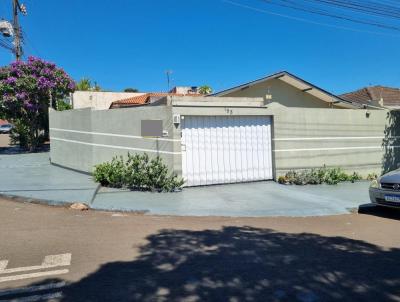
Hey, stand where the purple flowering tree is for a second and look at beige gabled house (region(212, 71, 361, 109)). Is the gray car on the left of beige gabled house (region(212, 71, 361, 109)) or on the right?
right

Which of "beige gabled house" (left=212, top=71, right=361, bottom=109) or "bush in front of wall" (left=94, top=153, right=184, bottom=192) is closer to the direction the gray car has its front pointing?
the bush in front of wall

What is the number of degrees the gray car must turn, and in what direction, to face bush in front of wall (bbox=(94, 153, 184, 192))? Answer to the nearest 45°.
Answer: approximately 45° to its right

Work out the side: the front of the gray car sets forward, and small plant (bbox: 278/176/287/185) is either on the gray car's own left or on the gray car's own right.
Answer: on the gray car's own right

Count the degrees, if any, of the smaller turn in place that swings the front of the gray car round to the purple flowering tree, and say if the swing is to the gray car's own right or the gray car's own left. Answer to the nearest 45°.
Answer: approximately 45° to the gray car's own right

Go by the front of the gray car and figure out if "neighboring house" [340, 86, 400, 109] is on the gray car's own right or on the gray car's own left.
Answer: on the gray car's own right

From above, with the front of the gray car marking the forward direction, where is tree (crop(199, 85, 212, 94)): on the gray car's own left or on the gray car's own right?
on the gray car's own right

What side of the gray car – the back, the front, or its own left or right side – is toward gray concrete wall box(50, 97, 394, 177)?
right

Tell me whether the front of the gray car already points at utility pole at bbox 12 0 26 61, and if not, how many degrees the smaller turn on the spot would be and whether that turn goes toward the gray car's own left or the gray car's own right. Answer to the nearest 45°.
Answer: approximately 45° to the gray car's own right

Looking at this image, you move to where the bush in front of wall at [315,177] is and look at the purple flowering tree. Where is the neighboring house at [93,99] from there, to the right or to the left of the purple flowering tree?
right

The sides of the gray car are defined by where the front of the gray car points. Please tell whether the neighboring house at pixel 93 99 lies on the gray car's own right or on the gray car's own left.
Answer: on the gray car's own right

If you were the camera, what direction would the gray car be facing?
facing the viewer and to the left of the viewer
